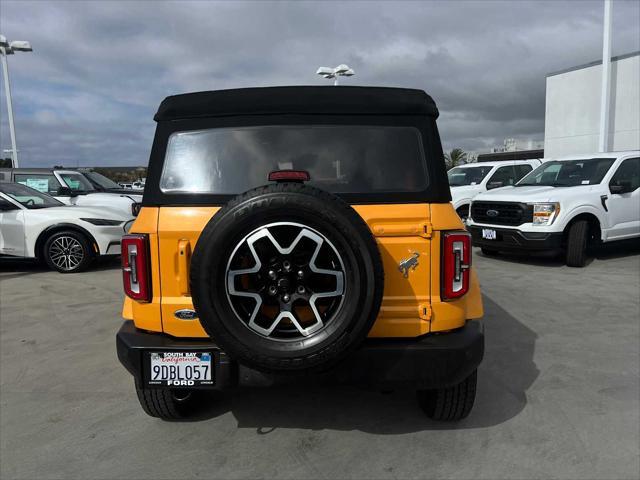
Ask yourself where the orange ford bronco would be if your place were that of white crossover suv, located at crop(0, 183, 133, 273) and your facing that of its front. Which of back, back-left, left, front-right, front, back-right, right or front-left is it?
right

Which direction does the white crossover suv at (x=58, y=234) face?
to the viewer's right

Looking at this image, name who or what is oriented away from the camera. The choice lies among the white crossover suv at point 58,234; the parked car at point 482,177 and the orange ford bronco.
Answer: the orange ford bronco

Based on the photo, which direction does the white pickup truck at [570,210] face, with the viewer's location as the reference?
facing the viewer and to the left of the viewer

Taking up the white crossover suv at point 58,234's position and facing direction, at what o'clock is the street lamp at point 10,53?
The street lamp is roughly at 9 o'clock from the white crossover suv.

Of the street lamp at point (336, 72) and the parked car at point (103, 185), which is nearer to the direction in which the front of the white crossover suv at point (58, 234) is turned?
the street lamp

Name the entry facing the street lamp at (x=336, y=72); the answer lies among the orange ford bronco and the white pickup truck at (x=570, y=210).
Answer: the orange ford bronco

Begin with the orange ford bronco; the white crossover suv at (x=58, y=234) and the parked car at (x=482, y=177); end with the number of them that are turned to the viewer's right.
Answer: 1

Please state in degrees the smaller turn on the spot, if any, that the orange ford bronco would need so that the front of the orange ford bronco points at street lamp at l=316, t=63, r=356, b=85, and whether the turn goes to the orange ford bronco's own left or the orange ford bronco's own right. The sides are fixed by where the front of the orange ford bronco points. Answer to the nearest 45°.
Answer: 0° — it already faces it

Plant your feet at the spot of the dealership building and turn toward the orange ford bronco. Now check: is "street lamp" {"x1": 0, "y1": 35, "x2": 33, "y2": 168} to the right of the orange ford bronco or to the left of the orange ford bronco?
right

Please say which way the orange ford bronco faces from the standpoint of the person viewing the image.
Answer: facing away from the viewer

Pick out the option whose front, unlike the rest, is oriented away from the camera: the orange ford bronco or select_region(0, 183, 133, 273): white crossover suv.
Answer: the orange ford bronco

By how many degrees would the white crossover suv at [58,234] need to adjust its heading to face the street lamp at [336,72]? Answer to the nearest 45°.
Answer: approximately 45° to its left
